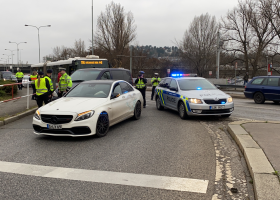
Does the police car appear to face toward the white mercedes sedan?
no

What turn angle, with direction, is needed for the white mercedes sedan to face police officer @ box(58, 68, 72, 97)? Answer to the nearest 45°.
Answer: approximately 135° to its right

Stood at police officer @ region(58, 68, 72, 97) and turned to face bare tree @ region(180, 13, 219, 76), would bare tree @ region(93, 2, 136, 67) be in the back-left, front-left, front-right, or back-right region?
front-left

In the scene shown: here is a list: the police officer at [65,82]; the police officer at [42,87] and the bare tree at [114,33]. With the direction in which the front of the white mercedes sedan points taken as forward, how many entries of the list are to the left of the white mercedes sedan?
0

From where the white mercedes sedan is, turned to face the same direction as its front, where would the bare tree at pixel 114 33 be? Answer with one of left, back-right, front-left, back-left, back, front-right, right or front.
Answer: back-right

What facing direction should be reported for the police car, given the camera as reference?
facing the viewer and to the right of the viewer

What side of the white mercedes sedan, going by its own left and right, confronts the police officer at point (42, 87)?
right

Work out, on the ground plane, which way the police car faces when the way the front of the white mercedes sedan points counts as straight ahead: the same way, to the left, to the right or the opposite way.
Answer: to the left

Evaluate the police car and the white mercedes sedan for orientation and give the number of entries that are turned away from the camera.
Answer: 0

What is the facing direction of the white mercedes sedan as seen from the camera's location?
facing the viewer and to the left of the viewer

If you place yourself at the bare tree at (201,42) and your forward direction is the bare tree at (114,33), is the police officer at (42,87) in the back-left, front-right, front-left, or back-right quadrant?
front-left

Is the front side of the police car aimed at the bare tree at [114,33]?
no

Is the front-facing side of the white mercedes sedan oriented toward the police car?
no

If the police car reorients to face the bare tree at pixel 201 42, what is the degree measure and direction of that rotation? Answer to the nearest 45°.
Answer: approximately 135° to its left
